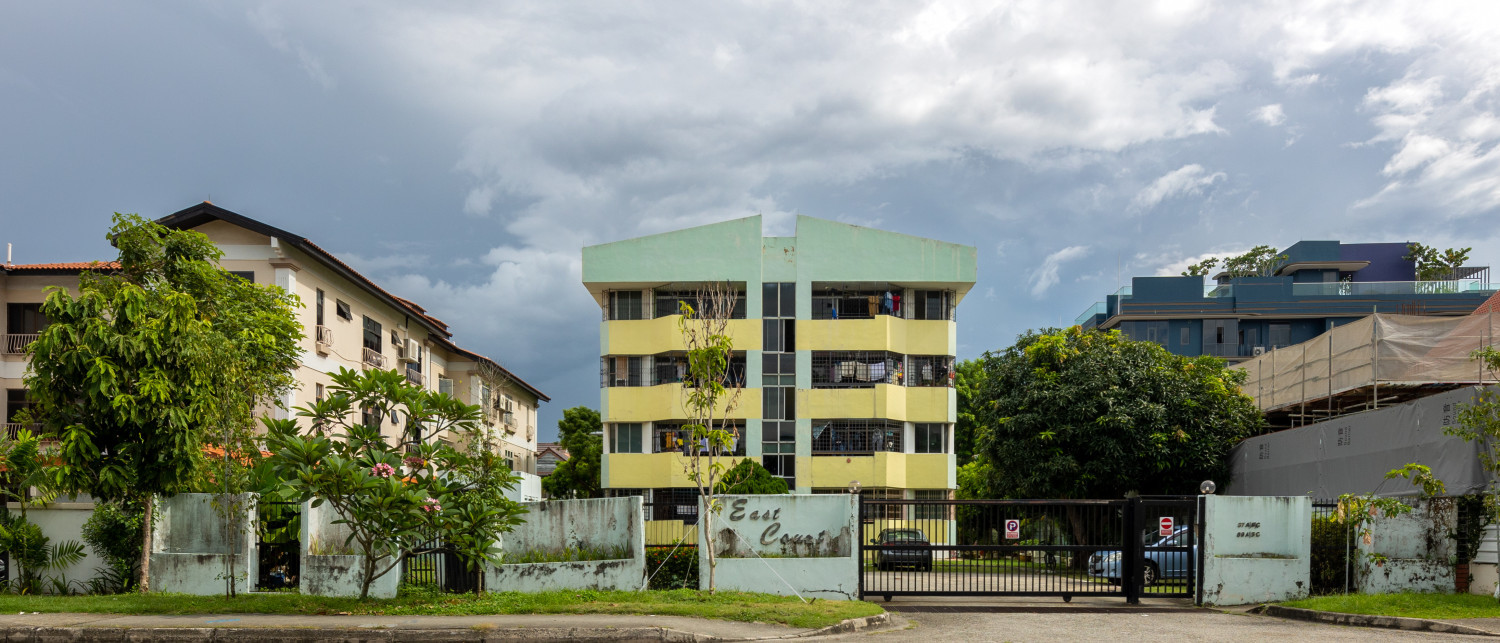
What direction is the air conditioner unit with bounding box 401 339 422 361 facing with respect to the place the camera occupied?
facing the viewer and to the right of the viewer

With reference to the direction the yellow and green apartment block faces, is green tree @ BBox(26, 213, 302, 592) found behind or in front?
in front

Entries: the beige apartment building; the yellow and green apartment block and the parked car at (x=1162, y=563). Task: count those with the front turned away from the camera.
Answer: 0

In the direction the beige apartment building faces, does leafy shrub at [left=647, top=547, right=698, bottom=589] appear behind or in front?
in front

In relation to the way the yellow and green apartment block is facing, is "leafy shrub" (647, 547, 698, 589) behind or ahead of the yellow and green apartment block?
ahead

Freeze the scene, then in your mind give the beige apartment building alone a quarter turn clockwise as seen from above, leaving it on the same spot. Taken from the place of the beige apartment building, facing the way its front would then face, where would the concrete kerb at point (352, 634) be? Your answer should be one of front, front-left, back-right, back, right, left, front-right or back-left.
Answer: front-left

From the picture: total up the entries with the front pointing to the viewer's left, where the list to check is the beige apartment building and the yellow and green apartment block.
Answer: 0

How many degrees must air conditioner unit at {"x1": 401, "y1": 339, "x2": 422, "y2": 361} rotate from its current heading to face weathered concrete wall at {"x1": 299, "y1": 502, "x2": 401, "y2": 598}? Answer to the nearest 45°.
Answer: approximately 45° to its right

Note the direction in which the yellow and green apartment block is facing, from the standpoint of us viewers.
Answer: facing the viewer

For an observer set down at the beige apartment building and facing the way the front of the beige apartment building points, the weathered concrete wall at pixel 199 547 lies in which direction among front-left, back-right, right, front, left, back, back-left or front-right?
front-right

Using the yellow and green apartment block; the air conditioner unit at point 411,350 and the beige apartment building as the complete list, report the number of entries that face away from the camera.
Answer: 0

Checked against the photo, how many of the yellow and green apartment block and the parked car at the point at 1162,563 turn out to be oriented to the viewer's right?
0
